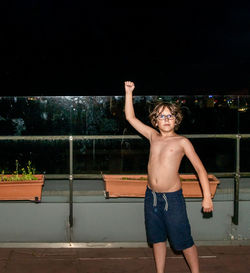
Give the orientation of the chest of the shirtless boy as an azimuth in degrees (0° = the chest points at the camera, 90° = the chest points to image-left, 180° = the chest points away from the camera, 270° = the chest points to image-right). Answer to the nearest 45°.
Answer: approximately 45°

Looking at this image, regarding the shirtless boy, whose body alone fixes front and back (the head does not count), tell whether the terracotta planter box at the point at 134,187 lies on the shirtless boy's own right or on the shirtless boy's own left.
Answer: on the shirtless boy's own right

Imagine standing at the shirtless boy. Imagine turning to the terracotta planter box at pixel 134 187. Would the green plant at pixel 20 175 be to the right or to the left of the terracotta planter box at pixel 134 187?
left

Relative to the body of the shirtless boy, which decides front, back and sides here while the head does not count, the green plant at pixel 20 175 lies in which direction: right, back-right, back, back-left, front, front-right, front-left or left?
right

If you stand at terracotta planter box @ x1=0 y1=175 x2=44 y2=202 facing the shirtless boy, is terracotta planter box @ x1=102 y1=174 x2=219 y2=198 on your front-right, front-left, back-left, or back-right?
front-left

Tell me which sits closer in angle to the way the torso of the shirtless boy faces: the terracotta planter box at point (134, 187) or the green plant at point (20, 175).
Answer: the green plant

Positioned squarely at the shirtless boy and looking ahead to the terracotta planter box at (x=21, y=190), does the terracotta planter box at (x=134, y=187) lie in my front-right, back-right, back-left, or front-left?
front-right

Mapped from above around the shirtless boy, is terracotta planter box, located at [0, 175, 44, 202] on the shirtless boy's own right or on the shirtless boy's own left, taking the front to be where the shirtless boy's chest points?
on the shirtless boy's own right
